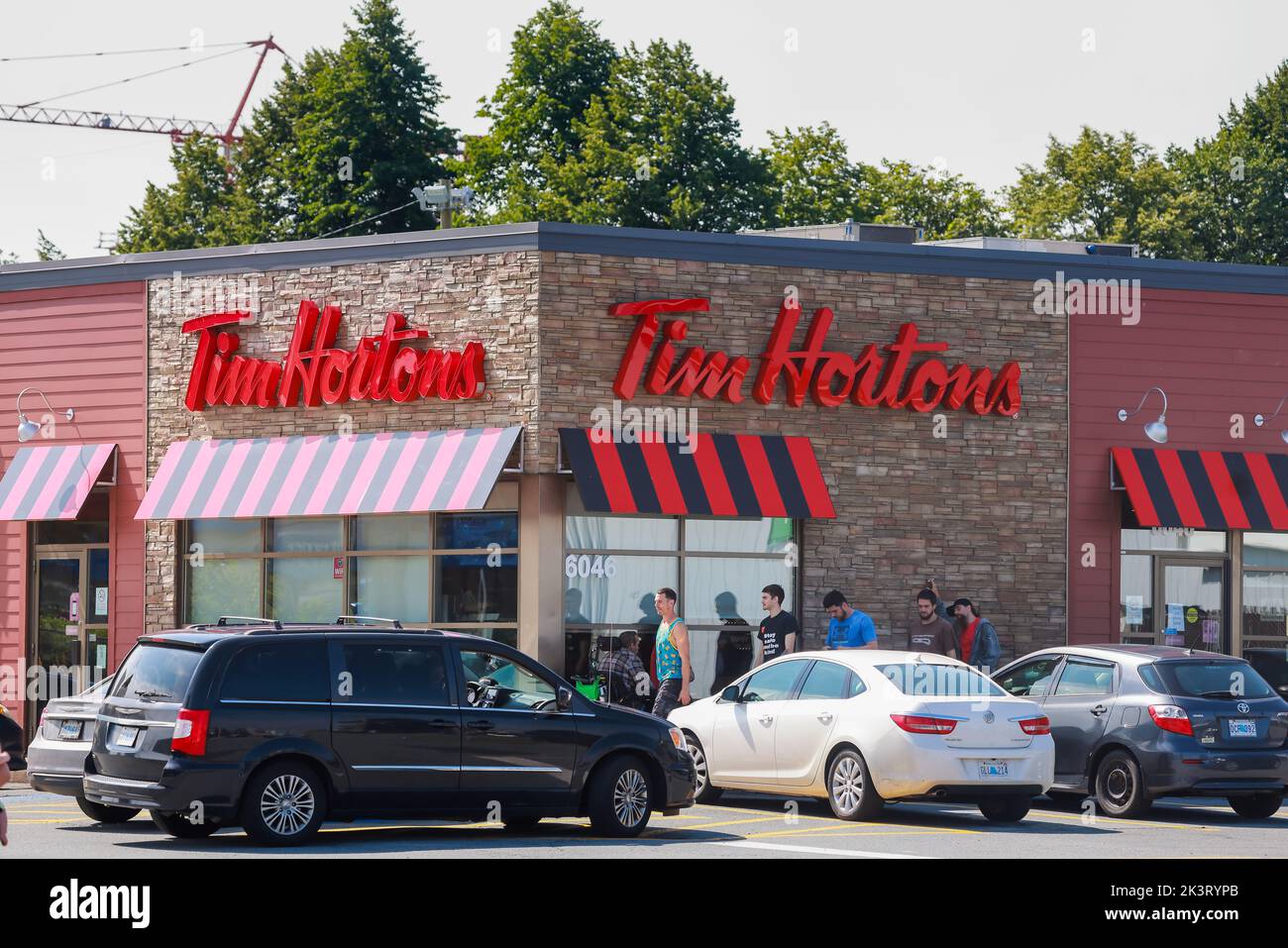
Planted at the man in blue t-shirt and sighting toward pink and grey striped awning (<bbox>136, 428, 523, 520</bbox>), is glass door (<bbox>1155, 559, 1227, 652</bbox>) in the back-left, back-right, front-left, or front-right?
back-right

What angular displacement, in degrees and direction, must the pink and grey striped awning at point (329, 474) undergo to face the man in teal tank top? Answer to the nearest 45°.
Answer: approximately 90° to its left

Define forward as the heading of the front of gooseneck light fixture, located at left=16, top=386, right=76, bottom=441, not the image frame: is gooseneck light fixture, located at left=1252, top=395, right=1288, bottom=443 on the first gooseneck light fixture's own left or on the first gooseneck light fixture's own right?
on the first gooseneck light fixture's own left

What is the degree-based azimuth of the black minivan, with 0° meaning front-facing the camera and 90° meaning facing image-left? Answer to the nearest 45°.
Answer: approximately 225°

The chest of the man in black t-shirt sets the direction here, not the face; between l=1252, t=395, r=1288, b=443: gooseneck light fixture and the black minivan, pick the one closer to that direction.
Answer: the black minivan

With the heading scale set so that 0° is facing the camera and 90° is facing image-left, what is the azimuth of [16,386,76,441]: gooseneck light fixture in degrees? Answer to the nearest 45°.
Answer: approximately 45°

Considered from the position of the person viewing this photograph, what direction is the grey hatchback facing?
facing away from the viewer and to the left of the viewer
